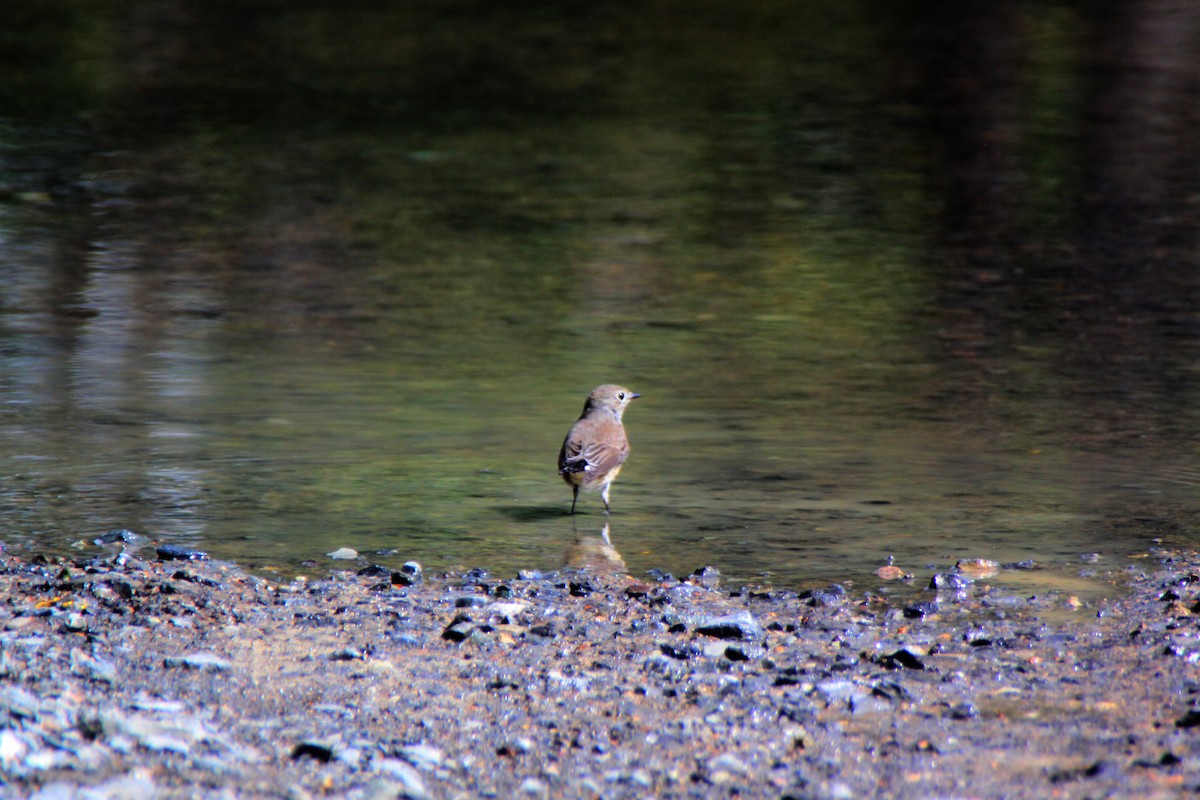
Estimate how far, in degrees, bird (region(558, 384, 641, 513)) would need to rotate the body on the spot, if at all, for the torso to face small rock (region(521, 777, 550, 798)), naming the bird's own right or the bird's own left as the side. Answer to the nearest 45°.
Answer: approximately 135° to the bird's own right

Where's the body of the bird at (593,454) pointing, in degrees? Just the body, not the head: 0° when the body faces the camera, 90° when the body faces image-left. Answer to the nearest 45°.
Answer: approximately 225°

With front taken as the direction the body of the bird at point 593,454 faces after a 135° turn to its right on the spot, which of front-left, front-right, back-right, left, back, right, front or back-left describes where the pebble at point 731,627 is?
front

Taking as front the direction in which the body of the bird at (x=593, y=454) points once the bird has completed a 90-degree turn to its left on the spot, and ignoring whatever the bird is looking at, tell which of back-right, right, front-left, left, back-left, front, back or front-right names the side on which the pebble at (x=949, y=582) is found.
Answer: back

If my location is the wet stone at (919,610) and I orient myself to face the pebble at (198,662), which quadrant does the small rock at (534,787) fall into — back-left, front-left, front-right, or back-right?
front-left

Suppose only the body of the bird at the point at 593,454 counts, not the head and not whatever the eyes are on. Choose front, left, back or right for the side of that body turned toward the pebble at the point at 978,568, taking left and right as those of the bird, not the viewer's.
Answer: right
